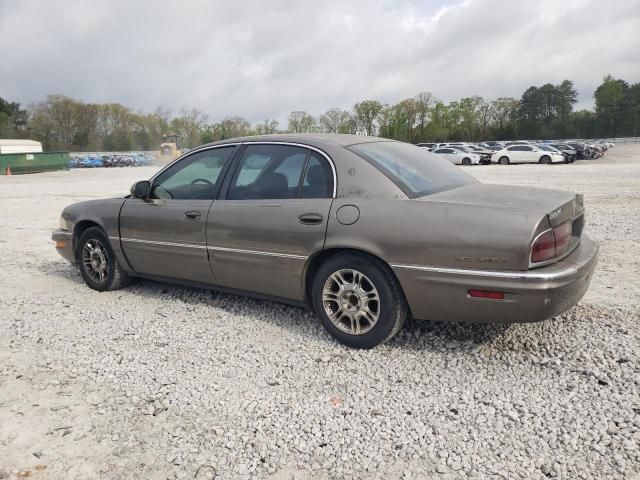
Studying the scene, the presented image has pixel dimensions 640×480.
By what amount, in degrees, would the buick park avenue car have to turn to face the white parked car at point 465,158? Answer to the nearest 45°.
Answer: approximately 45° to its right

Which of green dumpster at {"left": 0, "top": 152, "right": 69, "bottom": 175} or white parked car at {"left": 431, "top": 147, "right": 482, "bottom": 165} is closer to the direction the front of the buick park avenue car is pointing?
the green dumpster

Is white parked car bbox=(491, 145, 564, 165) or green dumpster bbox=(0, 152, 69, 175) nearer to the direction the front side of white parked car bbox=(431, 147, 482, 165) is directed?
the white parked car

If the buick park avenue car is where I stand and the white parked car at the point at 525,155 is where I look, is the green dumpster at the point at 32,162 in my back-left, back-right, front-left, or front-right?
front-left

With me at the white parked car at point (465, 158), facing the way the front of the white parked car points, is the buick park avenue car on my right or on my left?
on my right

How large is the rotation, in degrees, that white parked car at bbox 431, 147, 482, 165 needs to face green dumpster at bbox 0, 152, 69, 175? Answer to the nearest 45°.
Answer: approximately 135° to its right

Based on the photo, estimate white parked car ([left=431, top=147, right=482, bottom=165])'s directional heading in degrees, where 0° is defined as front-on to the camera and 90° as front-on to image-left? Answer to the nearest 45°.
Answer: approximately 315°

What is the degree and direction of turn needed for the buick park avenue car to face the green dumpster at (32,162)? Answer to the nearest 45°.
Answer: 0° — it already faces it

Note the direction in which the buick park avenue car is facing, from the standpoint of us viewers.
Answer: facing away from the viewer and to the left of the viewer

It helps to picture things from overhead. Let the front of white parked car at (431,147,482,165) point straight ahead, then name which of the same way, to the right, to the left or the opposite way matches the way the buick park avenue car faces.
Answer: the opposite way

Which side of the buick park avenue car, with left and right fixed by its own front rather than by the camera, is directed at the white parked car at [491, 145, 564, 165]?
right
